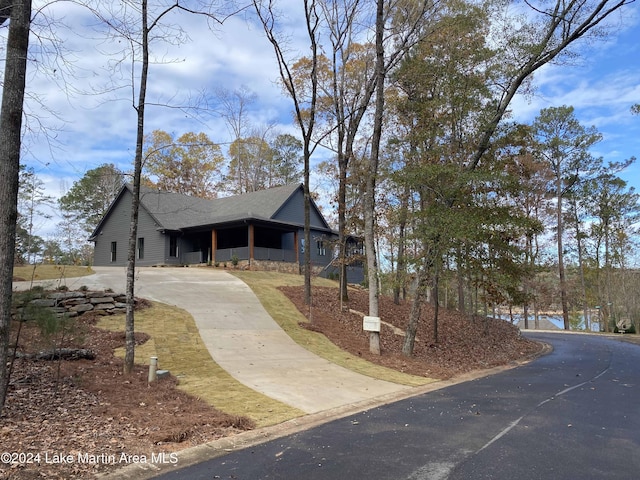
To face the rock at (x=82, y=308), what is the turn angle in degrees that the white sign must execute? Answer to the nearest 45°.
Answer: approximately 90° to its right

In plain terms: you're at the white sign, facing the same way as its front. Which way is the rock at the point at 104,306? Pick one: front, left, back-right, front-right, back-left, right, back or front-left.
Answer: right

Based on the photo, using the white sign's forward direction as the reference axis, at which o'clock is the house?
The house is roughly at 5 o'clock from the white sign.

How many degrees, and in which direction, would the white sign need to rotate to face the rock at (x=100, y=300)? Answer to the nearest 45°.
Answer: approximately 90° to its right

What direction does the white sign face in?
toward the camera

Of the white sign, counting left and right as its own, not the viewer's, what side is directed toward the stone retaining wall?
right
